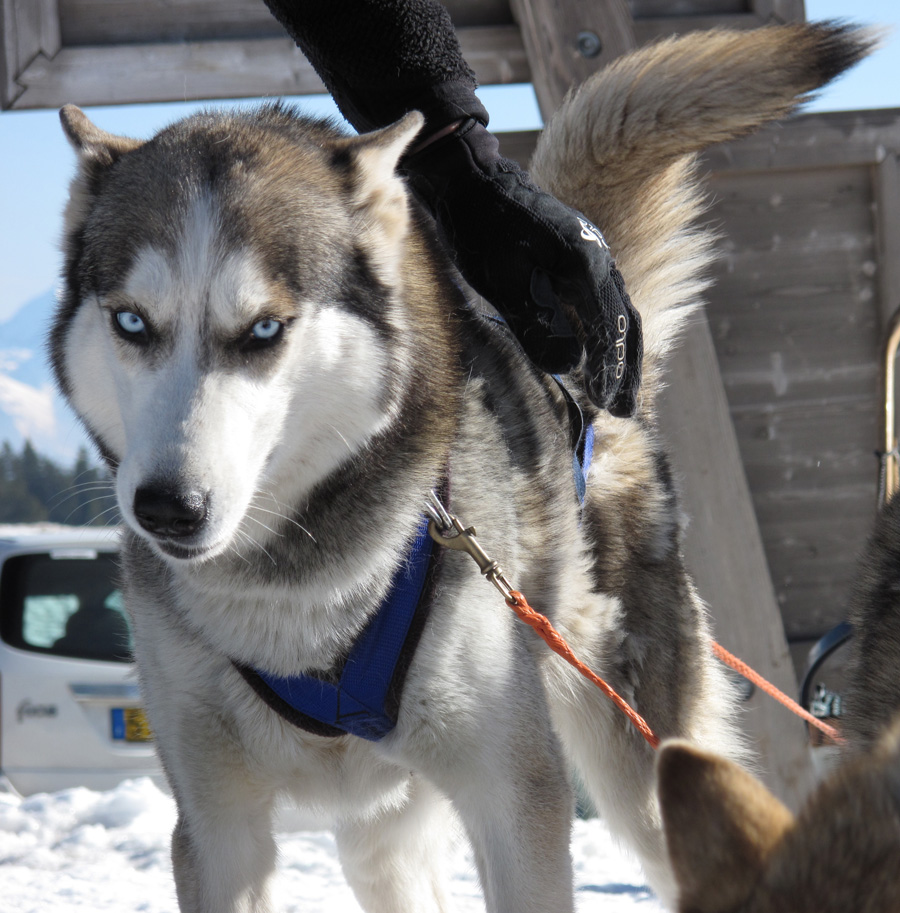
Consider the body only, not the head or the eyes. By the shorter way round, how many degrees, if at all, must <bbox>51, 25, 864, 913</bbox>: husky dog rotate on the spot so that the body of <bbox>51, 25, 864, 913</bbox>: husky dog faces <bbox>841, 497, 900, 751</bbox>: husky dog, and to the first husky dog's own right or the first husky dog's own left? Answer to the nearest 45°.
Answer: approximately 135° to the first husky dog's own left

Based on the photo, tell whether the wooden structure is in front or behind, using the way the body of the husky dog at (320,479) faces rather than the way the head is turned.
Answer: behind

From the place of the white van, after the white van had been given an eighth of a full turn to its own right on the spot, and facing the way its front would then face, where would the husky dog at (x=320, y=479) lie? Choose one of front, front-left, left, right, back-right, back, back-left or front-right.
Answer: back-right

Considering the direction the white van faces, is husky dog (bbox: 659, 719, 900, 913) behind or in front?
behind

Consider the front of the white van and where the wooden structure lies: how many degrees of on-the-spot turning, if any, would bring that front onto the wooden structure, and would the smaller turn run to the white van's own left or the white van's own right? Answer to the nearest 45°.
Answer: approximately 135° to the white van's own right

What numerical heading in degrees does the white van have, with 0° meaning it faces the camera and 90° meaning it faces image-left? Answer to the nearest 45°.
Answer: approximately 180°

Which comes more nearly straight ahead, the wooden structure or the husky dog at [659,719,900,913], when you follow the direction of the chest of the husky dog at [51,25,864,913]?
the husky dog
